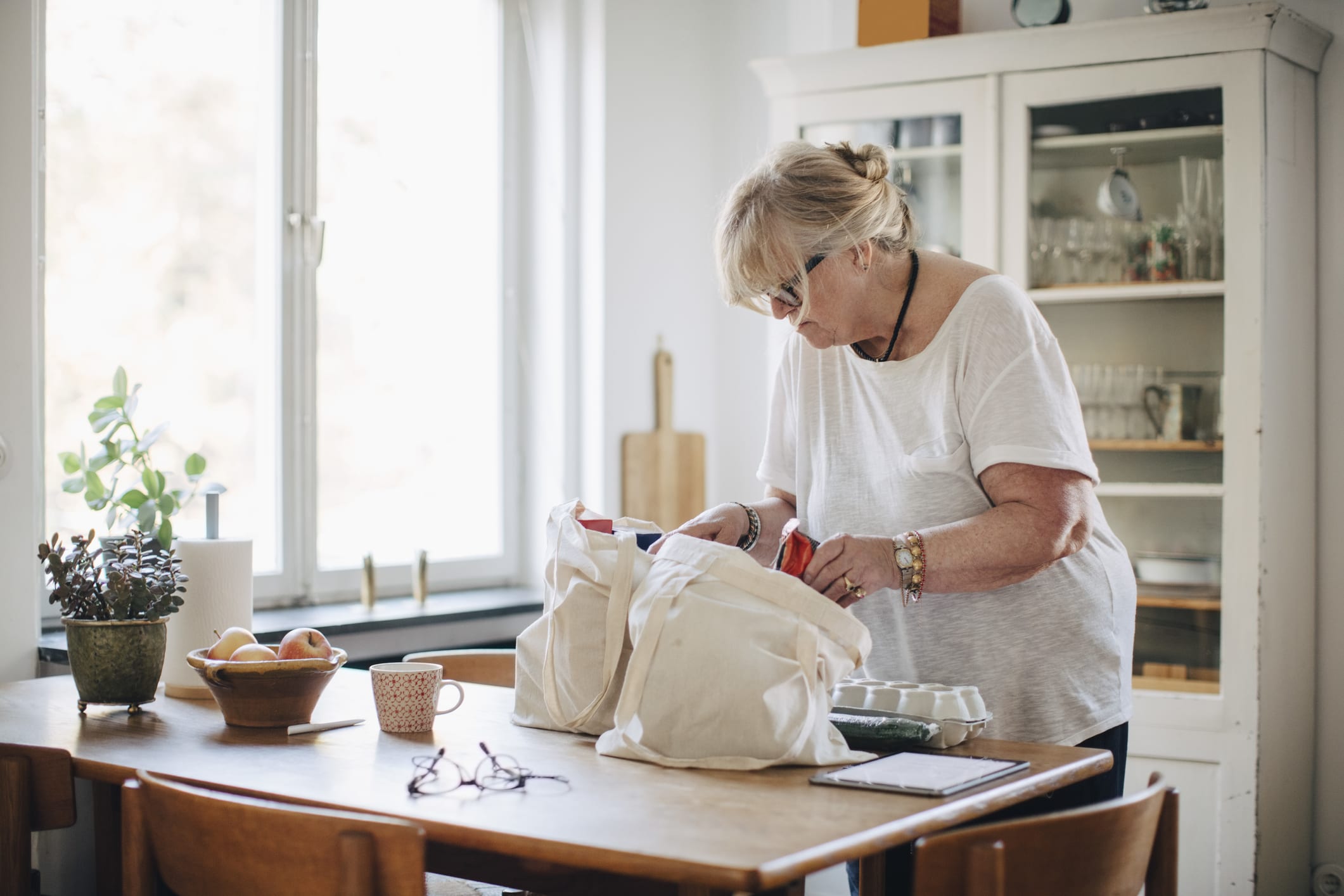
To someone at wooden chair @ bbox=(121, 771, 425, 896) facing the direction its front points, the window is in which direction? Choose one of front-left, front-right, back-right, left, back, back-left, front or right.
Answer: front-left

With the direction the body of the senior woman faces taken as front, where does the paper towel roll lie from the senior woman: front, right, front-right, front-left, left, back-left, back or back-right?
front-right

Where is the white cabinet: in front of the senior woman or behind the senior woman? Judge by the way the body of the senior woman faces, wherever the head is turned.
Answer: behind

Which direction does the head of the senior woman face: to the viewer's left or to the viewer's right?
to the viewer's left

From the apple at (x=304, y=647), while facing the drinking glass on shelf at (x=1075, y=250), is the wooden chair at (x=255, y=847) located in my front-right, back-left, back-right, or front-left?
back-right

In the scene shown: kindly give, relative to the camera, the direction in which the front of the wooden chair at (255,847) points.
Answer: facing away from the viewer and to the right of the viewer

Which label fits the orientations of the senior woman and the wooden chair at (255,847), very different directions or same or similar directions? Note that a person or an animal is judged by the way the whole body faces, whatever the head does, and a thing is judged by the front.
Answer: very different directions

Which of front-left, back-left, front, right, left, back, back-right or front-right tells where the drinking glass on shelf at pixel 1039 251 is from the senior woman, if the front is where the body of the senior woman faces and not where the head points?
back-right

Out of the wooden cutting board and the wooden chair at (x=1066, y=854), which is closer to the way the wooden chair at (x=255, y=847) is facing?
the wooden cutting board

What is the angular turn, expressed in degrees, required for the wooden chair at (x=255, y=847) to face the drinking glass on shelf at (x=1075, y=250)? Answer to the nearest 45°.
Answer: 0° — it already faces it
